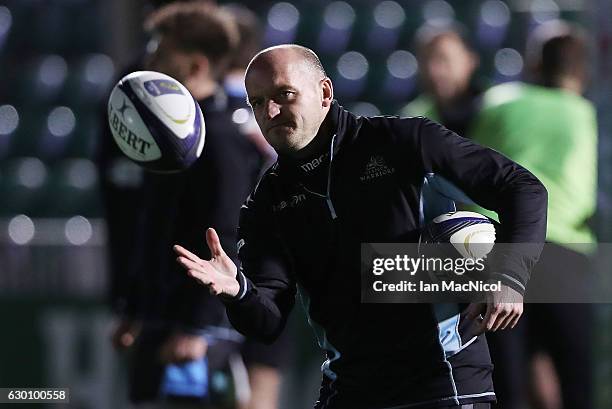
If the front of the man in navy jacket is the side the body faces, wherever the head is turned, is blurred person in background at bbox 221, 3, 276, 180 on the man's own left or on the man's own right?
on the man's own right

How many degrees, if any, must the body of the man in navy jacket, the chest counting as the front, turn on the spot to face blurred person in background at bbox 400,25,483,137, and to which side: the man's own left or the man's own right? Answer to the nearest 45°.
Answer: approximately 135° to the man's own right

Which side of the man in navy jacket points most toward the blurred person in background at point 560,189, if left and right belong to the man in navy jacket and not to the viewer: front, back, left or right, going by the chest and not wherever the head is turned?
back

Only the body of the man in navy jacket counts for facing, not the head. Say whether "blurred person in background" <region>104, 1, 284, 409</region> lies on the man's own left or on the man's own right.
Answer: on the man's own right

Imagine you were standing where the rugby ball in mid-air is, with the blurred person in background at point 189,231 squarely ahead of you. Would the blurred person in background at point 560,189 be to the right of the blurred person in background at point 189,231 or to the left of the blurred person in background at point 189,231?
right

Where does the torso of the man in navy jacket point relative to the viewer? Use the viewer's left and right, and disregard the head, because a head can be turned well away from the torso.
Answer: facing the viewer and to the left of the viewer
